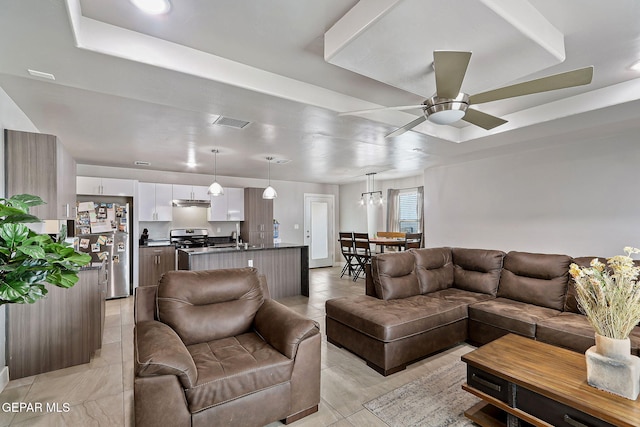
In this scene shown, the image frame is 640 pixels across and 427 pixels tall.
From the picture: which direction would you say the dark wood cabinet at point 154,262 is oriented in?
toward the camera

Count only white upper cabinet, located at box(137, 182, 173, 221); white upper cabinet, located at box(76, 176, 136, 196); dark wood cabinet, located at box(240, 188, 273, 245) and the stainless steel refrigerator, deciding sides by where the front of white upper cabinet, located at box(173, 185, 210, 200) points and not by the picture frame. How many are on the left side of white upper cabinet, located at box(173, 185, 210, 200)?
1

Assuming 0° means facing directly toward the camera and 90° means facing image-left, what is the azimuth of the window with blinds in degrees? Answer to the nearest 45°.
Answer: approximately 0°

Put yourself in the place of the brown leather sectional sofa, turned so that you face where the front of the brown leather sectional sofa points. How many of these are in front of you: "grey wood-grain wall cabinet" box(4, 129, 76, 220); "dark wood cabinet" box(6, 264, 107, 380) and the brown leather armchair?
3

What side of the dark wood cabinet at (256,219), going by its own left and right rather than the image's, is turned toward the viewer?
front

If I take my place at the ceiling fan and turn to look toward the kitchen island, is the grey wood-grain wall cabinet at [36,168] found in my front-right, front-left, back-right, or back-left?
front-left

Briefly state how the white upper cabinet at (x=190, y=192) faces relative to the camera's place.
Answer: facing the viewer

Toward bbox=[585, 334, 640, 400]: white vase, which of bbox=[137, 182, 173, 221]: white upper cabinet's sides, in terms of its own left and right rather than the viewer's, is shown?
front

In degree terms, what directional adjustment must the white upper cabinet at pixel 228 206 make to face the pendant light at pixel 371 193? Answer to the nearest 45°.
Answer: approximately 90° to its left

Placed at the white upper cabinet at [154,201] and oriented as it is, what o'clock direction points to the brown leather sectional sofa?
The brown leather sectional sofa is roughly at 11 o'clock from the white upper cabinet.

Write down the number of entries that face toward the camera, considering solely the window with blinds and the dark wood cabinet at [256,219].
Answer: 2

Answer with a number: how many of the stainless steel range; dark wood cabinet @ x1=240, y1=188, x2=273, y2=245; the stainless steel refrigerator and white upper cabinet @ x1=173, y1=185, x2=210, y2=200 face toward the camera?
4

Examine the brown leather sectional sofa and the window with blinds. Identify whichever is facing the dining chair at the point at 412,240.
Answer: the window with blinds

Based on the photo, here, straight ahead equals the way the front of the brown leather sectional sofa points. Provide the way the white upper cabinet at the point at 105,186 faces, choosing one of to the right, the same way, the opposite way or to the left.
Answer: to the left

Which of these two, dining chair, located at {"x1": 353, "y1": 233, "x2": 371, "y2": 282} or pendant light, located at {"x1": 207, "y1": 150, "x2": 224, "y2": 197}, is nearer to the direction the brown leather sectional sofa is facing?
the pendant light

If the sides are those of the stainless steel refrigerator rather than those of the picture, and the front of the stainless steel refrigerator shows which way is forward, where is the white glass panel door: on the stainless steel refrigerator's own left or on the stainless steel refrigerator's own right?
on the stainless steel refrigerator's own left

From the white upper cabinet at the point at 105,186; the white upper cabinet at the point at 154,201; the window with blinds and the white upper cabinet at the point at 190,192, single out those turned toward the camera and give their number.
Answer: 4

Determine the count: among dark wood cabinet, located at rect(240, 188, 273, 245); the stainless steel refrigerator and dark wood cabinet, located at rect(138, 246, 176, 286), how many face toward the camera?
3

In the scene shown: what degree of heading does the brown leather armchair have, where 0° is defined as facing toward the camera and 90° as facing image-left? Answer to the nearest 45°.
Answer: approximately 315°
